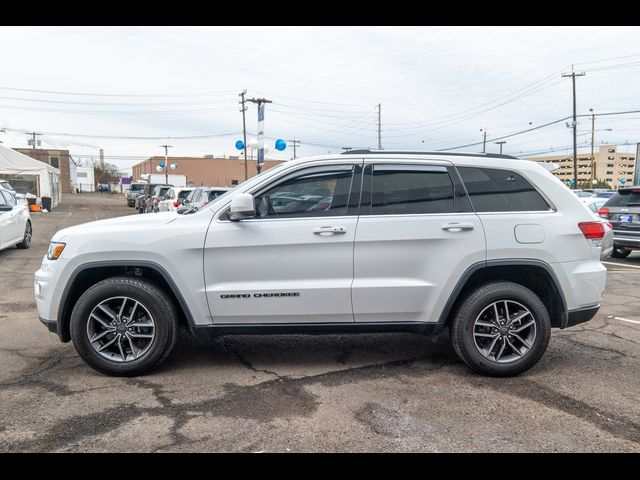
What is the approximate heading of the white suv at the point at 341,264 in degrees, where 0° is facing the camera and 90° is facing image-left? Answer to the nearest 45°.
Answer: approximately 90°

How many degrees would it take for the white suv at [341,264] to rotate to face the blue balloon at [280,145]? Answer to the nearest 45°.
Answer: approximately 90° to its right

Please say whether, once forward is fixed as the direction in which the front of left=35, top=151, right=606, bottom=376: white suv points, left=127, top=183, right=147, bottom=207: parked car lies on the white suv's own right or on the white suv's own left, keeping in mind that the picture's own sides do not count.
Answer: on the white suv's own right

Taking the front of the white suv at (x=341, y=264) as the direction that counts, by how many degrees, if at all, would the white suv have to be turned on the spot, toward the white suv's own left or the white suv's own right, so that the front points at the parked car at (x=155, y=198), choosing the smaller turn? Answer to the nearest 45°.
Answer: approximately 90° to the white suv's own right

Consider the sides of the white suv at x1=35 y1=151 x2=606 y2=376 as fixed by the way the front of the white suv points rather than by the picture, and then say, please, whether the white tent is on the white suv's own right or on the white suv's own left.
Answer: on the white suv's own right

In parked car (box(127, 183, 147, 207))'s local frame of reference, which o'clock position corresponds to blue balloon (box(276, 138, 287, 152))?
The blue balloon is roughly at 10 o'clock from the parked car.

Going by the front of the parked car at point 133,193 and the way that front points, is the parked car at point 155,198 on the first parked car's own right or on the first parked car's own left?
on the first parked car's own left
